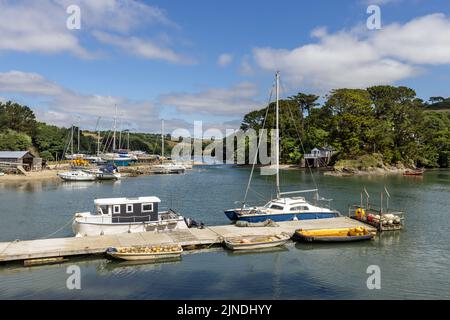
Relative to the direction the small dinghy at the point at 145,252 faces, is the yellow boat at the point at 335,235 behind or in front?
behind

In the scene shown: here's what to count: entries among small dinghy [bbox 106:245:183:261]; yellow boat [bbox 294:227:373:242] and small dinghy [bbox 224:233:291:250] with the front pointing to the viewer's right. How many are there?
1

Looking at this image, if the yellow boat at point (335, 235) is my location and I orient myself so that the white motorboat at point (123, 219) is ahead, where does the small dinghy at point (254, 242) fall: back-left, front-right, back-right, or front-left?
front-left

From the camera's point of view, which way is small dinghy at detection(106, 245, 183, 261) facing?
to the viewer's left
